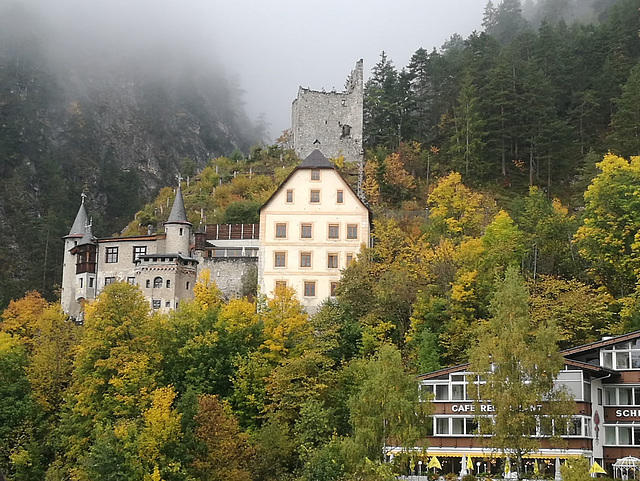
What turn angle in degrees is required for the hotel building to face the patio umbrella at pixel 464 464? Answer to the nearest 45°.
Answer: approximately 90° to its right

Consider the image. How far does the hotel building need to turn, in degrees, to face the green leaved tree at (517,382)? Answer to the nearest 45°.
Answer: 0° — it already faces it

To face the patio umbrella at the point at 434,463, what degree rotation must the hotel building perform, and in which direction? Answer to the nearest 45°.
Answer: approximately 90° to its right

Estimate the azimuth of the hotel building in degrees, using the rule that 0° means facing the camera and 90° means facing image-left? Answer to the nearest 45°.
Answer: approximately 0°
